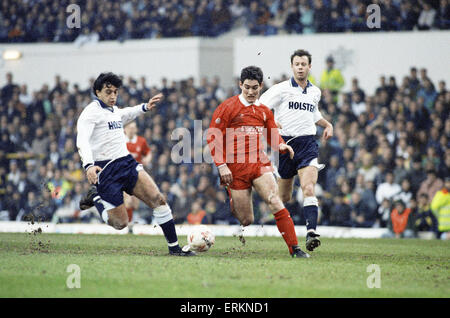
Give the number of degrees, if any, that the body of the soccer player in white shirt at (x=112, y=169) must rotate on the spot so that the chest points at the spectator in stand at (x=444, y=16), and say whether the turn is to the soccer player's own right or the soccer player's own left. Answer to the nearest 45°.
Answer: approximately 90° to the soccer player's own left

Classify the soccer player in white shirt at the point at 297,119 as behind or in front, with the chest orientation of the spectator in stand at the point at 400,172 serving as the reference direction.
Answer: in front

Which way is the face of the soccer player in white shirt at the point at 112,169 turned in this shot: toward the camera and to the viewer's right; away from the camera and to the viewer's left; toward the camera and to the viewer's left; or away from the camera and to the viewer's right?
toward the camera and to the viewer's right

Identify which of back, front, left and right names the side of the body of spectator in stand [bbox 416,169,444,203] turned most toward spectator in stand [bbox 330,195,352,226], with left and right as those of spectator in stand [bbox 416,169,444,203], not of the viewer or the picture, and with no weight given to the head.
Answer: right

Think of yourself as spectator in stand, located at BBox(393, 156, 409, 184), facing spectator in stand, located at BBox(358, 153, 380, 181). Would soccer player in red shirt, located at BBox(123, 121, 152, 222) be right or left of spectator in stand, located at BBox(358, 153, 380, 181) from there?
left

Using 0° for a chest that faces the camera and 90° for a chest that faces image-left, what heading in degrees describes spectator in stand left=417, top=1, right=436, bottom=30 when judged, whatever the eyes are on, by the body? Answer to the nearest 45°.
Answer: approximately 0°

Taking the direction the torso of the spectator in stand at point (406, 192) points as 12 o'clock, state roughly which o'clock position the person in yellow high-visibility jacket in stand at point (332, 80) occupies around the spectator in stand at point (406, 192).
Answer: the person in yellow high-visibility jacket in stand at point (332, 80) is roughly at 5 o'clock from the spectator in stand at point (406, 192).
